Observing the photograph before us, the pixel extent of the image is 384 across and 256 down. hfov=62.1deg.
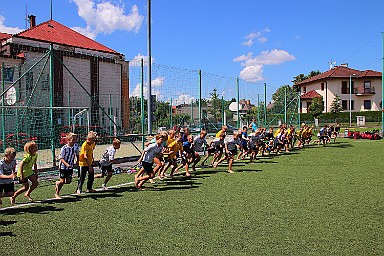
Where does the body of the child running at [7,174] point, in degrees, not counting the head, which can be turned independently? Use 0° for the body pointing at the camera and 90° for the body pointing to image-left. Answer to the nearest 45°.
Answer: approximately 315°

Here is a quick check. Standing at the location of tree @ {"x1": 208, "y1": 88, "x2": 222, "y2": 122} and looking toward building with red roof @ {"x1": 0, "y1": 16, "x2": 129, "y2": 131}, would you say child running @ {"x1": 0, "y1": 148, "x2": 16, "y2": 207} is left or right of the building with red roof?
left

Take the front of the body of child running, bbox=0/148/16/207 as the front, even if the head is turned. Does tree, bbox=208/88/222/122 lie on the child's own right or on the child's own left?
on the child's own left

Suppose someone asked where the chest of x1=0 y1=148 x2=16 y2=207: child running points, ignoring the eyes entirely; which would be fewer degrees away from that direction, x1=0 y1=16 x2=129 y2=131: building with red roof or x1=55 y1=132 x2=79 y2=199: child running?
the child running

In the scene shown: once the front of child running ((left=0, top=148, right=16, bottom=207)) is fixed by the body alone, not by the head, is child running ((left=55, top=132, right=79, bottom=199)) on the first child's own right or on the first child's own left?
on the first child's own left
